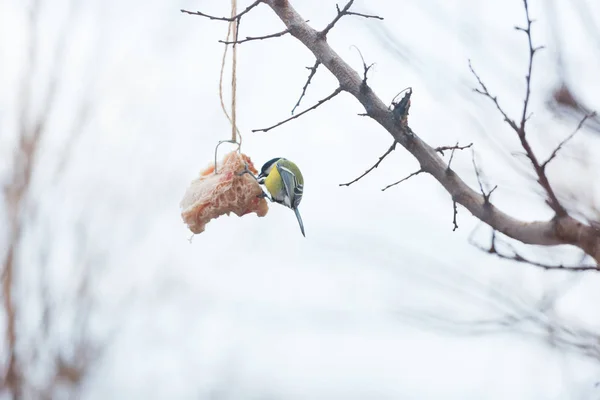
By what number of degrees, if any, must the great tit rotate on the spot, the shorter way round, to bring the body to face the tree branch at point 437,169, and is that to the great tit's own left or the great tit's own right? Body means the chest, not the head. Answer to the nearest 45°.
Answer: approximately 135° to the great tit's own left

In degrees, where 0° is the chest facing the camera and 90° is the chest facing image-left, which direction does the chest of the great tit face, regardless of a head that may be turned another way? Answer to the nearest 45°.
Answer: approximately 90°
